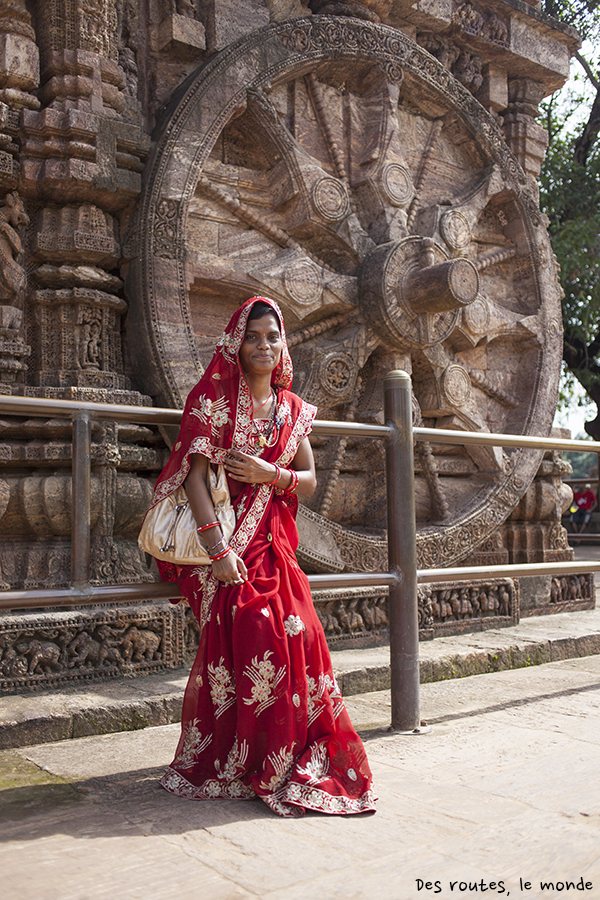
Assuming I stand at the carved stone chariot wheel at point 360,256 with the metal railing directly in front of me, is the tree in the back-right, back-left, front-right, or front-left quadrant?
back-left

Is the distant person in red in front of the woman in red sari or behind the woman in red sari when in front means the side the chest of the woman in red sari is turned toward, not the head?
behind

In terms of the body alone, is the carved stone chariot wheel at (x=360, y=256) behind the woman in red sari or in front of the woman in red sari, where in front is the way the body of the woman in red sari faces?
behind

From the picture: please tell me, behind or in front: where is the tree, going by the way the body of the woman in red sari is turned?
behind

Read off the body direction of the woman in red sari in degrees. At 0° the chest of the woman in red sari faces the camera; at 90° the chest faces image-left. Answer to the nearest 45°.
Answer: approximately 0°

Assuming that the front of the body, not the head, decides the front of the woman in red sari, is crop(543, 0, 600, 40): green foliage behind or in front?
behind
